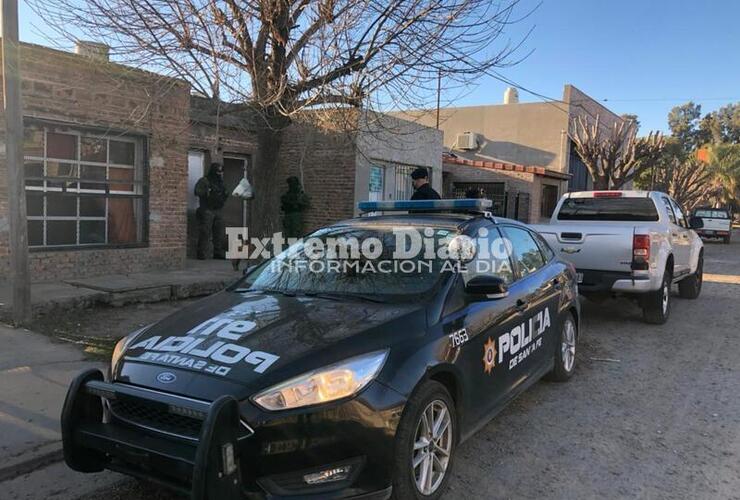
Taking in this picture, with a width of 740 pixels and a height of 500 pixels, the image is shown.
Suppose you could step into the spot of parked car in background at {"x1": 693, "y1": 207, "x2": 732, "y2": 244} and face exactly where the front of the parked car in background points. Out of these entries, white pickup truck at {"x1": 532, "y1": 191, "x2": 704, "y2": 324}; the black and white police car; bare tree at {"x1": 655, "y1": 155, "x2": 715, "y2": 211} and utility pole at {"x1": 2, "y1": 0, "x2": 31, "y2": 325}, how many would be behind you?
3

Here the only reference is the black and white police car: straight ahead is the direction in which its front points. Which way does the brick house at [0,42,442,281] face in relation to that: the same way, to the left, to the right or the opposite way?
to the left

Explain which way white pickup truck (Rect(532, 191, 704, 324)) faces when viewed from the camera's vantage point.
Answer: facing away from the viewer and to the right of the viewer

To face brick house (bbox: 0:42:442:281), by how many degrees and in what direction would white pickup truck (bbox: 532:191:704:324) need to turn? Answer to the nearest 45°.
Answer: approximately 135° to its left

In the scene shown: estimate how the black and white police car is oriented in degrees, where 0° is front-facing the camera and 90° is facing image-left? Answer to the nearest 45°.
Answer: approximately 45°

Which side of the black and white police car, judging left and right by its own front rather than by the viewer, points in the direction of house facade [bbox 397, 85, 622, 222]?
back

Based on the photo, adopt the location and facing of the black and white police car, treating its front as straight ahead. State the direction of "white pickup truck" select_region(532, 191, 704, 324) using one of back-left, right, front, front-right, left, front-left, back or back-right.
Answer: back

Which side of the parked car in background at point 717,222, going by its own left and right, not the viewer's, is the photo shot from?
back

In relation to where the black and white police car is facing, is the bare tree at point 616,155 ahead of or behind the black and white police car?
behind

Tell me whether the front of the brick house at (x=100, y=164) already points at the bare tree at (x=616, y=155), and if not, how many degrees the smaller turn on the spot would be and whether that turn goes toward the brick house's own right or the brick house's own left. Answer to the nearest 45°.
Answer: approximately 90° to the brick house's own left
